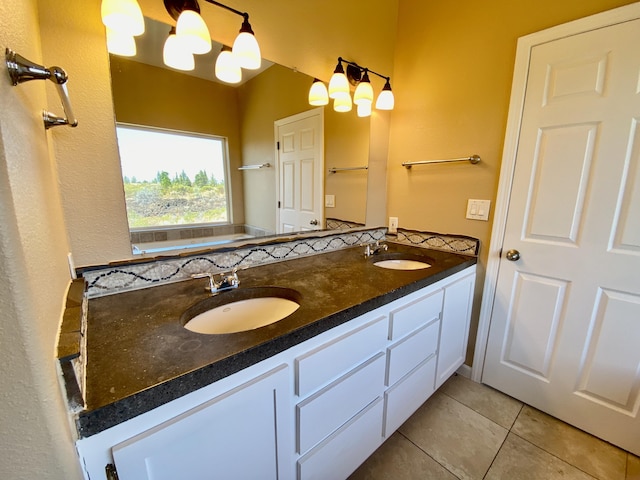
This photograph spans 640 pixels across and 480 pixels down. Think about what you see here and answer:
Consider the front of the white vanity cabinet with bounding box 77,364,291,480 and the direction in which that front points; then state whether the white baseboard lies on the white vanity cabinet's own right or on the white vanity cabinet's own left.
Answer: on the white vanity cabinet's own left

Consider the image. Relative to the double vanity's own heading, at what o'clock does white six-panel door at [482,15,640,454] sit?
The white six-panel door is roughly at 10 o'clock from the double vanity.

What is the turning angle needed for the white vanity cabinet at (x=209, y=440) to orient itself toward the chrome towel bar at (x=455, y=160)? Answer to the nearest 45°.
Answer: approximately 45° to its left

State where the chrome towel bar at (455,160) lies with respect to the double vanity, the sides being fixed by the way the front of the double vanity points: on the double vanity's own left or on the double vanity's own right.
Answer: on the double vanity's own left

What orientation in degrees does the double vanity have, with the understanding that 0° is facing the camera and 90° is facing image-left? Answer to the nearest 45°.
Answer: approximately 315°

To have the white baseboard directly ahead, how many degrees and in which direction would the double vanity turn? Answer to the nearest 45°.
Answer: approximately 90° to its left

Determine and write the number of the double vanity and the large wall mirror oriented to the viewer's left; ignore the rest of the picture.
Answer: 0

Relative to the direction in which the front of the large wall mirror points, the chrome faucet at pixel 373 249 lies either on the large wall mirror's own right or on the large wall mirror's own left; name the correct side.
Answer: on the large wall mirror's own left

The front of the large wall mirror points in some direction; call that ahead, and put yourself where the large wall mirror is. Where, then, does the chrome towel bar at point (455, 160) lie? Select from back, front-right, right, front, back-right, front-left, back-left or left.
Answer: front-left

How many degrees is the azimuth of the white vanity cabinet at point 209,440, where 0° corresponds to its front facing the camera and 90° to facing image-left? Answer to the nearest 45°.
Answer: approximately 315°
